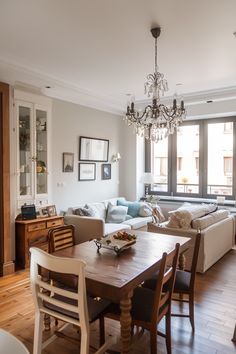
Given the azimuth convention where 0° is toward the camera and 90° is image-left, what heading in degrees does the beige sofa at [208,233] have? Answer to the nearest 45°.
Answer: approximately 135°

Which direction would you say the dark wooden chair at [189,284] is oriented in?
to the viewer's left

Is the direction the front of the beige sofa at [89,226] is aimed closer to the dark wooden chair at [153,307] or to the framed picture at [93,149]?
the dark wooden chair

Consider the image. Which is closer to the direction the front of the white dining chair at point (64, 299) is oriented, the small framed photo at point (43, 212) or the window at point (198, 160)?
the window

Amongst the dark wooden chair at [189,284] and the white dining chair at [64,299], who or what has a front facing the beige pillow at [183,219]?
the white dining chair

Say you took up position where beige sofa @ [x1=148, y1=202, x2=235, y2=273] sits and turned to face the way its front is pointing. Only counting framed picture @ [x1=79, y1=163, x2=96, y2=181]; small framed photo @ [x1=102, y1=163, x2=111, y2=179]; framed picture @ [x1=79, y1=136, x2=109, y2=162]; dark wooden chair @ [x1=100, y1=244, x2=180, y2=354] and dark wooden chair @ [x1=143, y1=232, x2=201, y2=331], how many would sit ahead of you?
3

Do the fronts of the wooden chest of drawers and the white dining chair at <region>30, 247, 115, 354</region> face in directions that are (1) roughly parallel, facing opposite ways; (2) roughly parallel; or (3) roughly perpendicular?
roughly perpendicular

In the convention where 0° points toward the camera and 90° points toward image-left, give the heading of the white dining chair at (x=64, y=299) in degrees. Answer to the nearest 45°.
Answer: approximately 225°

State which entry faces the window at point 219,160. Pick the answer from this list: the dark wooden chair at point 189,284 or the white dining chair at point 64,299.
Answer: the white dining chair

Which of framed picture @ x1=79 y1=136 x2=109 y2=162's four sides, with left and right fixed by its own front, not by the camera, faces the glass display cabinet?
right

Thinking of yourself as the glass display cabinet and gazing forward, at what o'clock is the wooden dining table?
The wooden dining table is roughly at 1 o'clock from the glass display cabinet.
